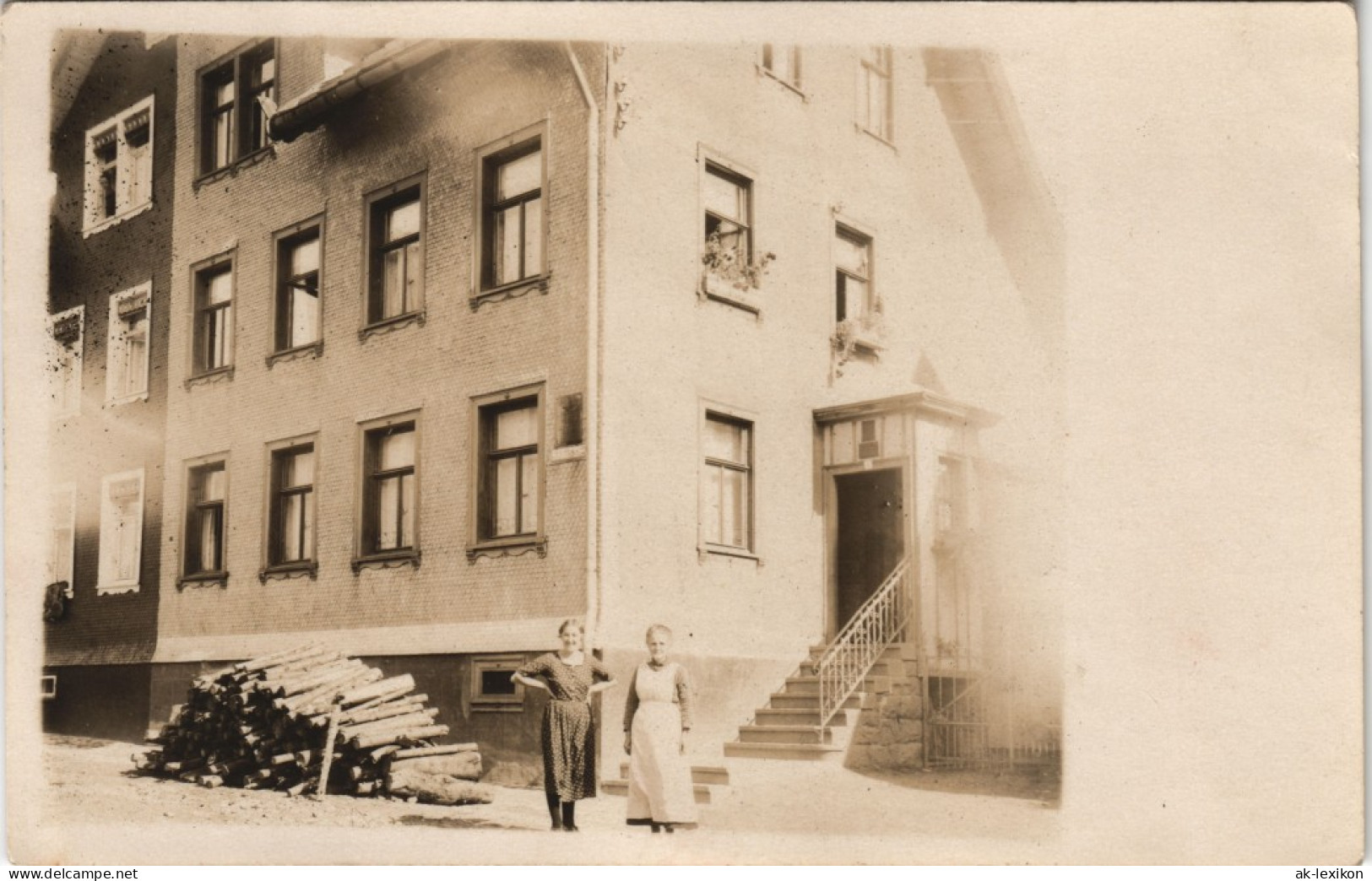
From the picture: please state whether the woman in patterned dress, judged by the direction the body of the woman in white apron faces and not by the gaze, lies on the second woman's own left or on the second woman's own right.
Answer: on the second woman's own right

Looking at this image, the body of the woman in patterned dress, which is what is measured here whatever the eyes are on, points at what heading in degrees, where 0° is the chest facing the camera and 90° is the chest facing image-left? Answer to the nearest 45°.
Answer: approximately 0°

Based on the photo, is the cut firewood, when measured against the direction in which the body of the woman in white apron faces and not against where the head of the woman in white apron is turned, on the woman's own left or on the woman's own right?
on the woman's own right

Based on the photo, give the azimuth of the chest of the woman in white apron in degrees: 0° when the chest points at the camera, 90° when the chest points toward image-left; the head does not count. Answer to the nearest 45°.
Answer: approximately 0°

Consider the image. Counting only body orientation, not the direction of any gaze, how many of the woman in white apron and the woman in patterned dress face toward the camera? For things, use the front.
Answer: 2
